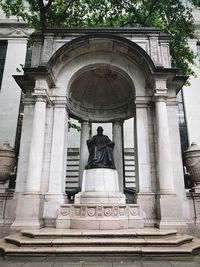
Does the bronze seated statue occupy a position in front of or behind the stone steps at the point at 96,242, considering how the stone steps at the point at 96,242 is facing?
behind

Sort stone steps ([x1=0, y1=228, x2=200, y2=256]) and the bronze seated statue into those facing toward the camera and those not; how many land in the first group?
2

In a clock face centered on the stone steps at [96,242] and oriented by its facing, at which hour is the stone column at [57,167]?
The stone column is roughly at 5 o'clock from the stone steps.

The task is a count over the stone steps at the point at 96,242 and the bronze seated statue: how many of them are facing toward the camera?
2

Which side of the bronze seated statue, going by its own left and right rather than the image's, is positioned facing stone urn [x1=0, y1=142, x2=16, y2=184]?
right

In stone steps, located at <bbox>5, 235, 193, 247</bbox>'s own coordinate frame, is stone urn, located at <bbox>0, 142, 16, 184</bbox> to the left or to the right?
on its right

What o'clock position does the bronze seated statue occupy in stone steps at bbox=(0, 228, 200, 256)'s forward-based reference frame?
The bronze seated statue is roughly at 6 o'clock from the stone steps.

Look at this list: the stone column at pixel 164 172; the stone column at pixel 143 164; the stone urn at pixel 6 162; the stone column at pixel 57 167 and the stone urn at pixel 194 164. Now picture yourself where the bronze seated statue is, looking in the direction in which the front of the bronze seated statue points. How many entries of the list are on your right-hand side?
2
